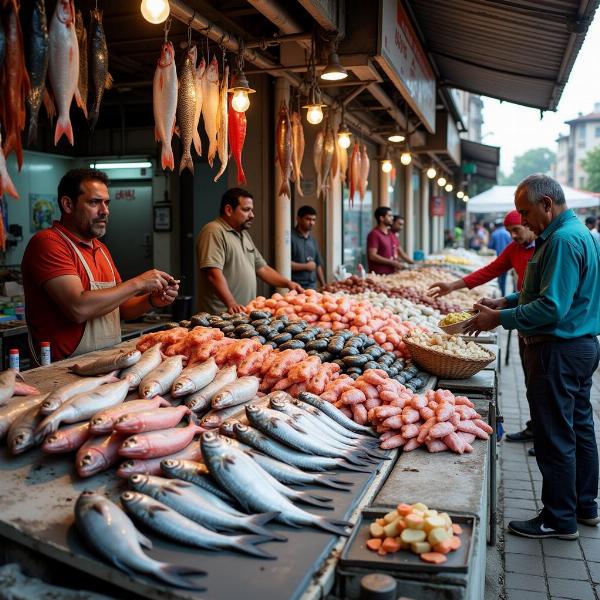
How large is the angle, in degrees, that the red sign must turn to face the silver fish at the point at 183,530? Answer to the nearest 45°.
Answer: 0° — it already faces it

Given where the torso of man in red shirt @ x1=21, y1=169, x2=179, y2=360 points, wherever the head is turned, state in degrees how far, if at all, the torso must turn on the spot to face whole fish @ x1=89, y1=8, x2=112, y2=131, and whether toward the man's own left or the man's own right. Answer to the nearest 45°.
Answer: approximately 45° to the man's own right

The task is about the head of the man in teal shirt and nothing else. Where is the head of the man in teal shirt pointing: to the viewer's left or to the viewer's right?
to the viewer's left

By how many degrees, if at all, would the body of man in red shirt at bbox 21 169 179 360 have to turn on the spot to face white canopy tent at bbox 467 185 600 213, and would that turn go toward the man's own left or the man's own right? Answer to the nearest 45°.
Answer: approximately 90° to the man's own left

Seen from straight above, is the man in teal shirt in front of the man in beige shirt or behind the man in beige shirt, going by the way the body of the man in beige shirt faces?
in front

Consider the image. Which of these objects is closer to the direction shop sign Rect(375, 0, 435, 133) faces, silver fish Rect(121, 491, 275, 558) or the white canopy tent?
the silver fish

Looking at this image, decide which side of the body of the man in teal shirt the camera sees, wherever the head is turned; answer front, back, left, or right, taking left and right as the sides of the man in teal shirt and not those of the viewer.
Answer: left

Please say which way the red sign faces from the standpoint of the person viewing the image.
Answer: facing the viewer

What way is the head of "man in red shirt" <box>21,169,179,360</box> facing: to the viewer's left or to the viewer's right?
to the viewer's right

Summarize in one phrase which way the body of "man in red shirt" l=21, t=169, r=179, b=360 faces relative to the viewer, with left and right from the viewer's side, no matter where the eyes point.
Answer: facing the viewer and to the right of the viewer
